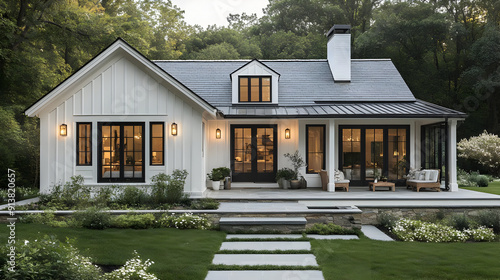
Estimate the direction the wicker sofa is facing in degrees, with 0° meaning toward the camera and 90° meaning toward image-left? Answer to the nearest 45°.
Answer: approximately 45°

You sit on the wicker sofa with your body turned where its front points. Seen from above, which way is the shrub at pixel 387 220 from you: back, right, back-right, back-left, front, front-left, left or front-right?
front-left

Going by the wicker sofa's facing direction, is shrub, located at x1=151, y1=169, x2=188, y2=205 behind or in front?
in front

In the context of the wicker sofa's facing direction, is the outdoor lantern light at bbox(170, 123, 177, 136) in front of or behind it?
in front

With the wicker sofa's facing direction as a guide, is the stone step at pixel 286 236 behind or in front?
in front

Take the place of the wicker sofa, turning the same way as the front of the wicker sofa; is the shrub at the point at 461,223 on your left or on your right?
on your left

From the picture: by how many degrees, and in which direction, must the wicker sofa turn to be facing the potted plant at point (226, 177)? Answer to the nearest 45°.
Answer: approximately 45° to its right

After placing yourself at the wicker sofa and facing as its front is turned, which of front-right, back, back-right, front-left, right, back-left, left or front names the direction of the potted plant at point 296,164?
front-right
